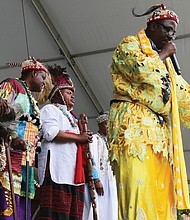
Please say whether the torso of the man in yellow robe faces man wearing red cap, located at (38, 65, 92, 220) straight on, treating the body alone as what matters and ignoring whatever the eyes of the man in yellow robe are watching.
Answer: no

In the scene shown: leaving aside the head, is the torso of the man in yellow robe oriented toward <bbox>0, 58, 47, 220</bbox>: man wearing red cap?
no

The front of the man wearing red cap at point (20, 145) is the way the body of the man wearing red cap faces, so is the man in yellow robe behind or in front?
in front

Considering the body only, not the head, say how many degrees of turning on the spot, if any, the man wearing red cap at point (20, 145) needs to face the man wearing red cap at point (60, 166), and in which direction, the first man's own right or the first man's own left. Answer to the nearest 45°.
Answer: approximately 45° to the first man's own left

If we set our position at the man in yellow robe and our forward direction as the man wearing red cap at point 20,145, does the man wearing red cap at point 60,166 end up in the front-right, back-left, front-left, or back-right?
front-right

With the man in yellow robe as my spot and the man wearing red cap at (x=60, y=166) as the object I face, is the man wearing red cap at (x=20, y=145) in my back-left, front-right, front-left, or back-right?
front-left

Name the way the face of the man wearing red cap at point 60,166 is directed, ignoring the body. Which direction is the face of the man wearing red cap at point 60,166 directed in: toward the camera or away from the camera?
toward the camera
